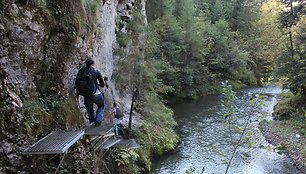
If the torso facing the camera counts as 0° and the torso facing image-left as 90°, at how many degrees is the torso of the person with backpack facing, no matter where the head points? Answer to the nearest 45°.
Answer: approximately 225°

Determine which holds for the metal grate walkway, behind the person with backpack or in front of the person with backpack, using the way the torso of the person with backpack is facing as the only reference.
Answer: behind
